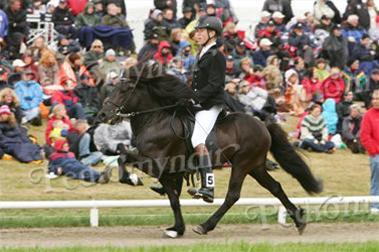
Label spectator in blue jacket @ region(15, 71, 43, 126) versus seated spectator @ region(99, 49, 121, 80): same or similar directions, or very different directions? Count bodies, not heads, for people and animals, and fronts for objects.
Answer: same or similar directions

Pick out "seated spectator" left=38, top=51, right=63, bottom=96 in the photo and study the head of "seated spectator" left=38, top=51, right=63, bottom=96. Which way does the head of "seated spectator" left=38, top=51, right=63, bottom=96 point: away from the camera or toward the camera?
toward the camera

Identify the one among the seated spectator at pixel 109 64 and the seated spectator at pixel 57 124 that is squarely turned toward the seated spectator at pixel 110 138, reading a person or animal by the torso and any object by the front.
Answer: the seated spectator at pixel 109 64

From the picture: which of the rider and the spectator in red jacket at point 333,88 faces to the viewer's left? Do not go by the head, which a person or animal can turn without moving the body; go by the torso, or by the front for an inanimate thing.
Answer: the rider

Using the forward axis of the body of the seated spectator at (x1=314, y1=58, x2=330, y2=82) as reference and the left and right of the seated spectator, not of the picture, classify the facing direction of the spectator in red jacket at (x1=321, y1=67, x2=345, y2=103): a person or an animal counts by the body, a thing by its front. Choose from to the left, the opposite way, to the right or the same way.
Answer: the same way

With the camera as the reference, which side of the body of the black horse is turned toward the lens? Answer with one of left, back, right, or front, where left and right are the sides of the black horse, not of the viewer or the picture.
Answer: left

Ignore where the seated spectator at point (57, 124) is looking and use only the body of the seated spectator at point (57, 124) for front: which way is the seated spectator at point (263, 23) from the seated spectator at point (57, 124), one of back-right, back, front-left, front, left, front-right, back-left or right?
back-left

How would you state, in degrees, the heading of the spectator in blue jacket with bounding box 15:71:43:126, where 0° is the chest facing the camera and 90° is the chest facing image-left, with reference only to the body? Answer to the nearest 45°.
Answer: approximately 0°

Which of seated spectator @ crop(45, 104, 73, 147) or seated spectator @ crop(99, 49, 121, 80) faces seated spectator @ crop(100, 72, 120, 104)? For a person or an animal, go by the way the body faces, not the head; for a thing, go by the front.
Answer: seated spectator @ crop(99, 49, 121, 80)

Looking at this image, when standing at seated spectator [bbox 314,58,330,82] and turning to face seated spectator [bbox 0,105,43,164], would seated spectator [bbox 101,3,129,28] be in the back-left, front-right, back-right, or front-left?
front-right

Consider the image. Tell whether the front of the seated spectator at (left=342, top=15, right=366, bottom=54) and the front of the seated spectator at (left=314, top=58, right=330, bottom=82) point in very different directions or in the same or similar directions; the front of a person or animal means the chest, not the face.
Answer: same or similar directions

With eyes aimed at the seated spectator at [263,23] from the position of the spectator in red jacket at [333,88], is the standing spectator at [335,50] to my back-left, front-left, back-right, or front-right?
front-right

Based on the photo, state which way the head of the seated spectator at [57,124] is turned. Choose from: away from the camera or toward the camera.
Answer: toward the camera

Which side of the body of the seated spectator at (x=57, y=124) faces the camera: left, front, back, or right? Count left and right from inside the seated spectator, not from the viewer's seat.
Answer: front

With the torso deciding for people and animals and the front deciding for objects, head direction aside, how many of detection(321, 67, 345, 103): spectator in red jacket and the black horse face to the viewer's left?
1

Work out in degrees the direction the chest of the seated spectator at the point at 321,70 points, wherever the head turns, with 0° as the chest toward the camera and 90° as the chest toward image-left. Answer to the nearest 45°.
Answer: approximately 0°

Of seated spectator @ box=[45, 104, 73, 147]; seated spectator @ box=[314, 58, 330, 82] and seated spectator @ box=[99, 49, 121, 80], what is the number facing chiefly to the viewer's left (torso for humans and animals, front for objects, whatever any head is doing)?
0
